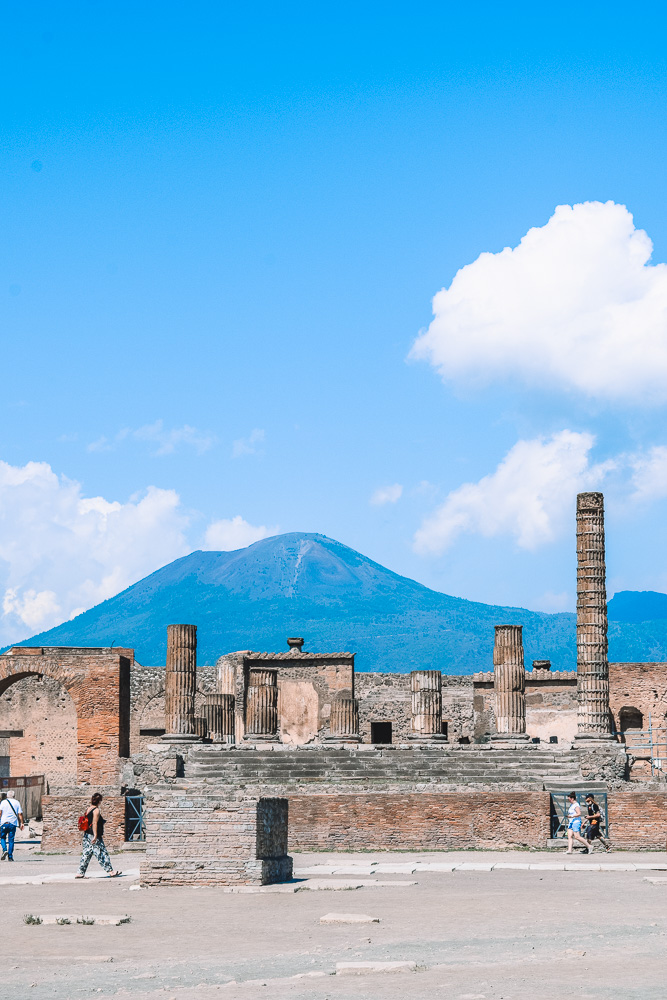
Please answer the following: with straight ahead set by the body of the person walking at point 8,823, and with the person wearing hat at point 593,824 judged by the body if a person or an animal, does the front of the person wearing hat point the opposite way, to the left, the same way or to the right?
to the left
